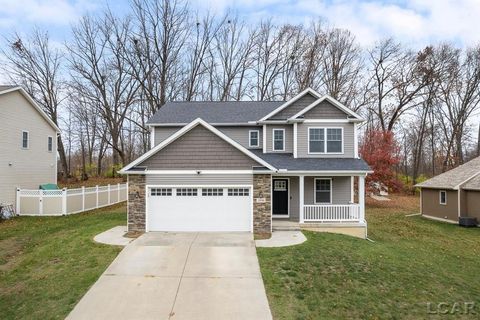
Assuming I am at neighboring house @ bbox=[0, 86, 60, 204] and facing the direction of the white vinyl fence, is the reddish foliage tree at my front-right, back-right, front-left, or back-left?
front-left

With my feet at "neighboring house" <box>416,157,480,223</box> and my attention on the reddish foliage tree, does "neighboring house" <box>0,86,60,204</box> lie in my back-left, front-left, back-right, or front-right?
front-left

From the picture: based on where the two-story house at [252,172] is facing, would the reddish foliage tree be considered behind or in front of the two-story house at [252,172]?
behind

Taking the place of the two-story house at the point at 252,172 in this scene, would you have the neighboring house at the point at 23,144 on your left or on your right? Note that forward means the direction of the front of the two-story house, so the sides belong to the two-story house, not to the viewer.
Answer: on your right

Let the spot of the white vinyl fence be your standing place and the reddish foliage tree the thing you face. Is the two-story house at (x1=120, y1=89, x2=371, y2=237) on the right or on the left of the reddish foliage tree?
right

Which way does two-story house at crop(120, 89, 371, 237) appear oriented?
toward the camera

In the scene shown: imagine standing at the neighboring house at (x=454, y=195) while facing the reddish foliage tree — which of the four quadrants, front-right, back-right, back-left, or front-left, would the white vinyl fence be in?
front-left

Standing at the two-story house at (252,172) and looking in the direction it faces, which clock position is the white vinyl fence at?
The white vinyl fence is roughly at 4 o'clock from the two-story house.
